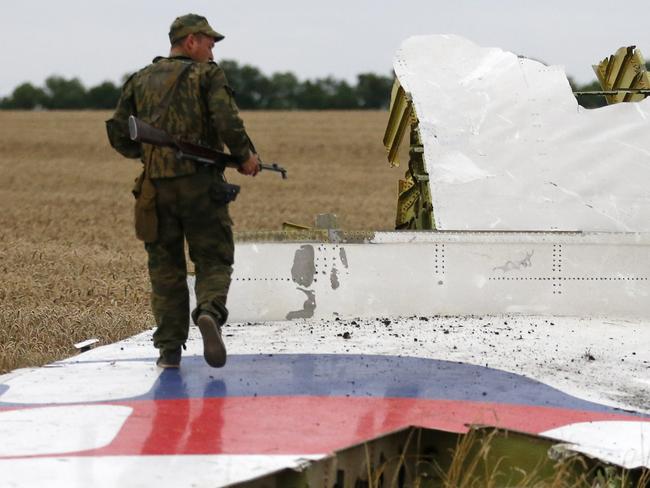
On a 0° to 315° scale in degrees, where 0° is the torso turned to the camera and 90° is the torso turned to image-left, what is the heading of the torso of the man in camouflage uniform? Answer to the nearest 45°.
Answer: approximately 180°
